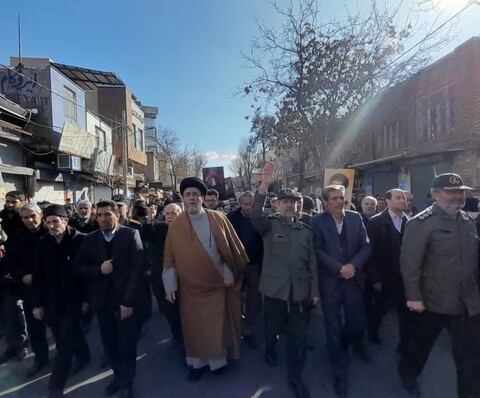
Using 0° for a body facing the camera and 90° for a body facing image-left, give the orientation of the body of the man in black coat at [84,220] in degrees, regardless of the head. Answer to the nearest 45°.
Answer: approximately 0°

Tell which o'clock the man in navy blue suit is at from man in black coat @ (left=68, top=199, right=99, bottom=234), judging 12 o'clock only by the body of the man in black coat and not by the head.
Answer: The man in navy blue suit is roughly at 11 o'clock from the man in black coat.

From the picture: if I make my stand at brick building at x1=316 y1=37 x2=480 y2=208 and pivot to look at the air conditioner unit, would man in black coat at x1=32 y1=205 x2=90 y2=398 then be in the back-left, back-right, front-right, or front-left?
front-left

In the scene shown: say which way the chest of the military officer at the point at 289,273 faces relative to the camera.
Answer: toward the camera

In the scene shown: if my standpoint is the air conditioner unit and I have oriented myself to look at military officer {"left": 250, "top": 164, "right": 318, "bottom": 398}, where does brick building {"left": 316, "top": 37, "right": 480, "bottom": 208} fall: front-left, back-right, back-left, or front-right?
front-left

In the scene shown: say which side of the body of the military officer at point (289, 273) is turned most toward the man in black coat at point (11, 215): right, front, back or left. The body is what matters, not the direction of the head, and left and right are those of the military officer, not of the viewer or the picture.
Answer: right

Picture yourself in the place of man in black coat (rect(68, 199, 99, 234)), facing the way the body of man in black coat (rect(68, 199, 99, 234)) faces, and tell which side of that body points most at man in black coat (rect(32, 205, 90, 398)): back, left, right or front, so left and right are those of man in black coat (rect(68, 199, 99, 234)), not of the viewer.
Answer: front

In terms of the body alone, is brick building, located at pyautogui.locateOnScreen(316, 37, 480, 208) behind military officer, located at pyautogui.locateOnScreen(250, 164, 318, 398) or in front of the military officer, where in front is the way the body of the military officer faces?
behind

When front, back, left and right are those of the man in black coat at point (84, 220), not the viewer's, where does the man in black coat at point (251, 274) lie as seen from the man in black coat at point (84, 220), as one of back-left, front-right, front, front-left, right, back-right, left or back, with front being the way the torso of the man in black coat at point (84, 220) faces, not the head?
front-left

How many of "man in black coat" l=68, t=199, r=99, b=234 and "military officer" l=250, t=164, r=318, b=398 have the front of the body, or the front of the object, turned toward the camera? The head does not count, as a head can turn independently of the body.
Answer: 2

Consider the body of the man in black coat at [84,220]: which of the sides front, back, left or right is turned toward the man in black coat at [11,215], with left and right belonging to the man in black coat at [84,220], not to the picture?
right

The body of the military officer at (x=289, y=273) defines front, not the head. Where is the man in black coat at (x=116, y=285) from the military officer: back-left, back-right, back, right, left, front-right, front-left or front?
right

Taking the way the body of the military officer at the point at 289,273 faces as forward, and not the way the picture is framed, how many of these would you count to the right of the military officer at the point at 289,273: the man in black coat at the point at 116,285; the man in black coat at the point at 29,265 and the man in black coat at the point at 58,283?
3

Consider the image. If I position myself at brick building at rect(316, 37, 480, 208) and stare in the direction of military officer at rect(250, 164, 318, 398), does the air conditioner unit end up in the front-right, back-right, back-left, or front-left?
front-right

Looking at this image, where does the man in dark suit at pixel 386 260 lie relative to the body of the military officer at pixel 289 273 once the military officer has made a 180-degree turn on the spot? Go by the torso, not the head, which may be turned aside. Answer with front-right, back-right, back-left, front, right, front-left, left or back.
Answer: front-right
